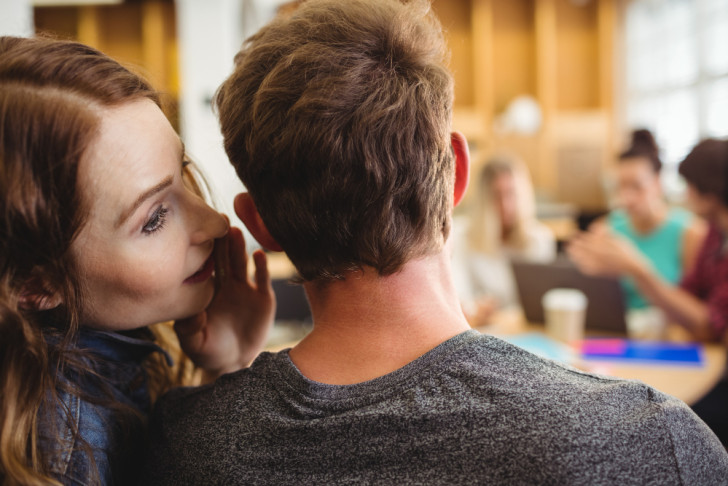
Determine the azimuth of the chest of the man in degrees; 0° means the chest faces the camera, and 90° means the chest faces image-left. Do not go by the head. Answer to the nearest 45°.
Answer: approximately 180°

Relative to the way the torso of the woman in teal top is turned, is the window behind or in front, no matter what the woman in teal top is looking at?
behind

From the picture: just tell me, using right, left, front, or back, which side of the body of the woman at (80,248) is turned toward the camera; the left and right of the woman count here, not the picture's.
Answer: right

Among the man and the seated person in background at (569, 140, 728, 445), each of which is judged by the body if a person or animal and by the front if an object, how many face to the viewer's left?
1

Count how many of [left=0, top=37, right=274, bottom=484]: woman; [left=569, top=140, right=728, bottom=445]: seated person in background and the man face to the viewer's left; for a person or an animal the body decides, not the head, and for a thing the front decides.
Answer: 1

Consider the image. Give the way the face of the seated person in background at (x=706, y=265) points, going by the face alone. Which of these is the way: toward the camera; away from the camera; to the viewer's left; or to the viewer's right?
to the viewer's left

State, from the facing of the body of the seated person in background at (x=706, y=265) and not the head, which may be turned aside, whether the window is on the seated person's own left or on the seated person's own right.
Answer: on the seated person's own right

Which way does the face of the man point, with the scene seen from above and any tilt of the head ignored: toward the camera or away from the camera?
away from the camera

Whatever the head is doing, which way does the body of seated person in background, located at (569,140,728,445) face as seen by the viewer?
to the viewer's left
